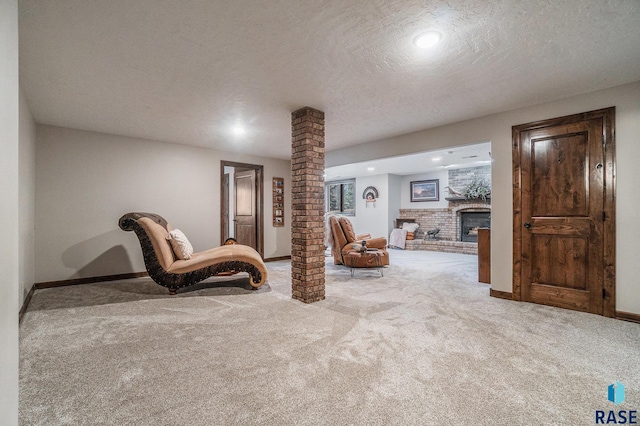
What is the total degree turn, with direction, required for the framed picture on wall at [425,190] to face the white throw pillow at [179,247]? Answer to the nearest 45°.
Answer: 0° — it already faces it

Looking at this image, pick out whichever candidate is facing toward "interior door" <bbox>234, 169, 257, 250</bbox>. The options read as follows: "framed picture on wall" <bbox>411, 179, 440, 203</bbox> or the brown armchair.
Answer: the framed picture on wall

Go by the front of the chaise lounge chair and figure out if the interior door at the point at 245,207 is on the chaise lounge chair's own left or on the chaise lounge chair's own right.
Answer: on the chaise lounge chair's own left

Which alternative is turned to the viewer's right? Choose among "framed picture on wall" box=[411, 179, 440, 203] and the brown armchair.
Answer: the brown armchair

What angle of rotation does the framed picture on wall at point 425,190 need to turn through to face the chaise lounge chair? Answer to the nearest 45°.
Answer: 0° — it already faces it

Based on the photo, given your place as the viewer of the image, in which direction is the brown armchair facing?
facing to the right of the viewer

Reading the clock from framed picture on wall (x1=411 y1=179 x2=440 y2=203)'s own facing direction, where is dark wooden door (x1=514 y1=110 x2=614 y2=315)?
The dark wooden door is roughly at 10 o'clock from the framed picture on wall.

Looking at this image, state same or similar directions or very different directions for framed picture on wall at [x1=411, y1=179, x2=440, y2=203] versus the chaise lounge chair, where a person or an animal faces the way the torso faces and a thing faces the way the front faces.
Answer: very different directions

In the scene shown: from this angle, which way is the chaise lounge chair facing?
to the viewer's right

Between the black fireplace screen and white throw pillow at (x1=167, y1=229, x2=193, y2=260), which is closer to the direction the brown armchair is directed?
the black fireplace screen

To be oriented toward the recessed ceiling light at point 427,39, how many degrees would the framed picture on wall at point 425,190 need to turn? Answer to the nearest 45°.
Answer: approximately 45° to its left

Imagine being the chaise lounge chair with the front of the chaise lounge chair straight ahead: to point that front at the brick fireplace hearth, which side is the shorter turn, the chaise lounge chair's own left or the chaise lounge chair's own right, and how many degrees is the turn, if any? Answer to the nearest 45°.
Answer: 0° — it already faces it
